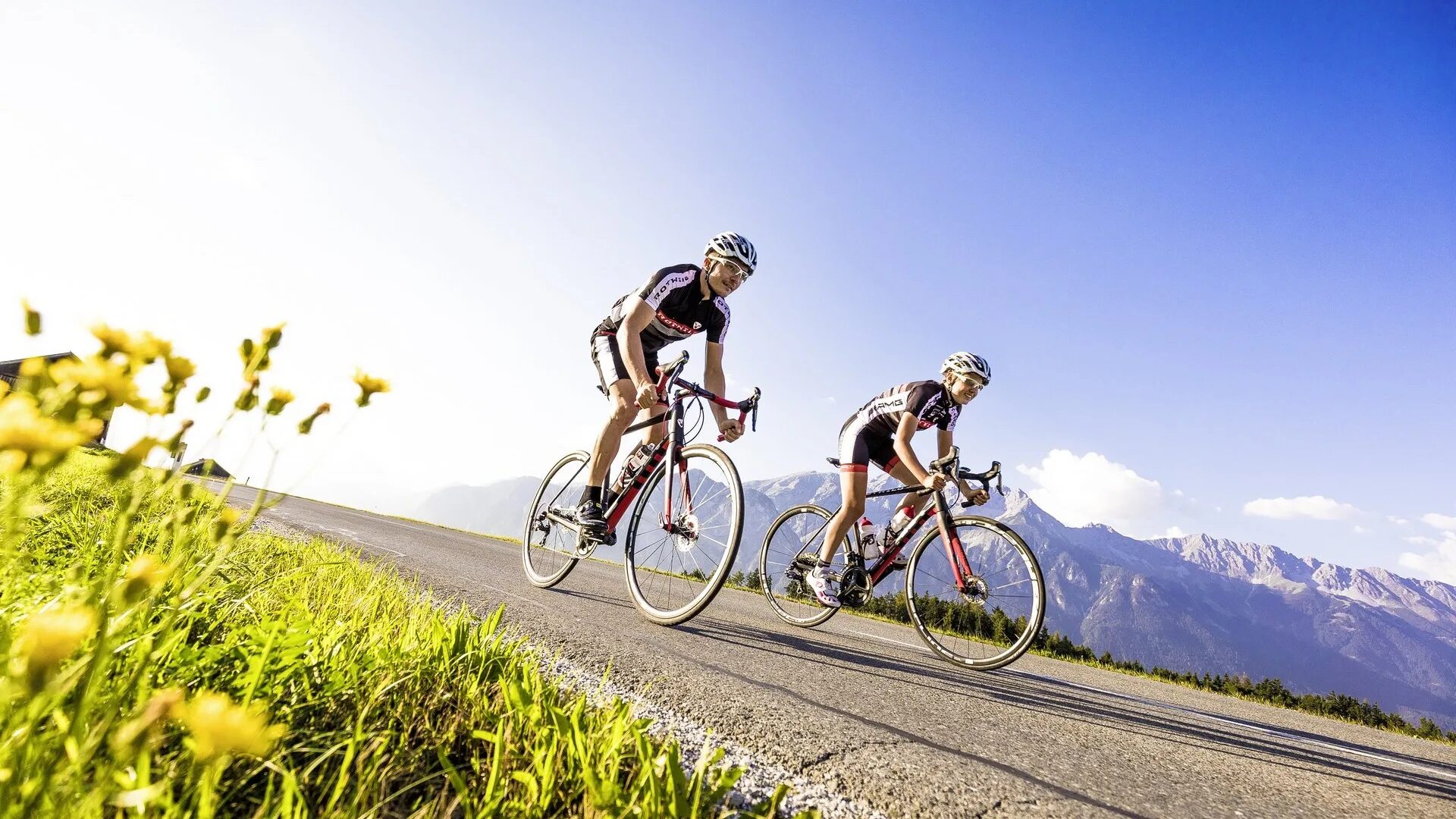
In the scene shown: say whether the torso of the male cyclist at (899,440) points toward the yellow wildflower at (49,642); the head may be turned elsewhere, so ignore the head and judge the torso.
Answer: no

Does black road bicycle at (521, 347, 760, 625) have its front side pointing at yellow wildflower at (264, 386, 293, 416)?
no

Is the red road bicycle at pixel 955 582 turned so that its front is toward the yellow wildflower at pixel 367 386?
no

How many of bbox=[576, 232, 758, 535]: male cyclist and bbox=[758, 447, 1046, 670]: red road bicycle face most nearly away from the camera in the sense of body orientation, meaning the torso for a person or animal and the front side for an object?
0

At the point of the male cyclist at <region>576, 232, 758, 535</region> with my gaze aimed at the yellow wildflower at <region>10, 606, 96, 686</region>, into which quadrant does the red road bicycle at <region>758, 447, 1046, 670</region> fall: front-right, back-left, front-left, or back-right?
back-left

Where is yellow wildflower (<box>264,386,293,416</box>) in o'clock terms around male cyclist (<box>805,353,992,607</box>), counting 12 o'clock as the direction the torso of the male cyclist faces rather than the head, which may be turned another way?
The yellow wildflower is roughly at 2 o'clock from the male cyclist.

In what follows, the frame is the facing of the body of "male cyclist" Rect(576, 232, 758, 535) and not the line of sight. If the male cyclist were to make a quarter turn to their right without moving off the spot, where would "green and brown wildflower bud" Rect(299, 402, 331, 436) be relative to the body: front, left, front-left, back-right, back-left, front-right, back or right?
front-left

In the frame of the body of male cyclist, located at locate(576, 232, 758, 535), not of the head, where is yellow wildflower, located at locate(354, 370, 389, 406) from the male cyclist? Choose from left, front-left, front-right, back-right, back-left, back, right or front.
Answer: front-right

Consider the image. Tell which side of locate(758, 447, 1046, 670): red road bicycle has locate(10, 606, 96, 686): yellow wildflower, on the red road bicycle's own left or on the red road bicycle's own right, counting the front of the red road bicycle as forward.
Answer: on the red road bicycle's own right

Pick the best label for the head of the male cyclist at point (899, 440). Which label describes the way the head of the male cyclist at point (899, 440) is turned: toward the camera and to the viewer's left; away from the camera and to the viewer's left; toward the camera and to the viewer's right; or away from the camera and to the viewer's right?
toward the camera and to the viewer's right

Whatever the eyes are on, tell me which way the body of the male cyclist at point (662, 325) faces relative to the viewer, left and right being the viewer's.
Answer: facing the viewer and to the right of the viewer

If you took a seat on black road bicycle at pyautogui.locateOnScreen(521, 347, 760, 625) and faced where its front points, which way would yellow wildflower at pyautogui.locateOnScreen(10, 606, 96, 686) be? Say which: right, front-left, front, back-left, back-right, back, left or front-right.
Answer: front-right

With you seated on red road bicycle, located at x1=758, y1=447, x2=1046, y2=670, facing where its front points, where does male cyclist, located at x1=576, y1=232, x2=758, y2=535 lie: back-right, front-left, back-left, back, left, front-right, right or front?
right

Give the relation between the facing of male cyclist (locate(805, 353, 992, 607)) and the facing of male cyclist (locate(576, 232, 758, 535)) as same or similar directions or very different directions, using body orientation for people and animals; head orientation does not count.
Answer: same or similar directions

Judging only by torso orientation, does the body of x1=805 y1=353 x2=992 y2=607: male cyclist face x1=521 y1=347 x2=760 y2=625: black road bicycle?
no

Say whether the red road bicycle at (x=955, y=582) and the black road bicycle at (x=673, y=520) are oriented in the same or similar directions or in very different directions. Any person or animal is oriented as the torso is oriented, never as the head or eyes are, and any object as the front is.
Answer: same or similar directions
